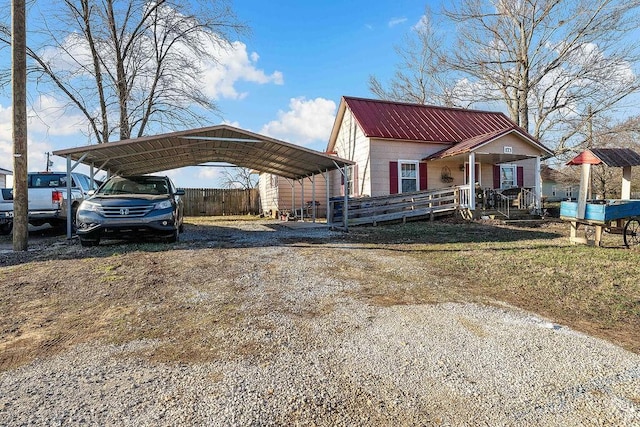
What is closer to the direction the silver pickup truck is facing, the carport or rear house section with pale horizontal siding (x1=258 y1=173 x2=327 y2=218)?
the rear house section with pale horizontal siding

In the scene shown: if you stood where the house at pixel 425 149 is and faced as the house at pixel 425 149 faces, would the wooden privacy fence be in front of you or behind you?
behind

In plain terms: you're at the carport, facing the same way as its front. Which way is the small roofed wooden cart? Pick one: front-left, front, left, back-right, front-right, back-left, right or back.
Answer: front-left

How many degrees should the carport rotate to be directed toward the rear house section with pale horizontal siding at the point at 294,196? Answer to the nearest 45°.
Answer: approximately 135° to its left

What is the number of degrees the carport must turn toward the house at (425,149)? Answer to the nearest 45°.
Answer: approximately 90° to its left

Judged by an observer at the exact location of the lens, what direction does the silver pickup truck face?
facing away from the viewer and to the right of the viewer

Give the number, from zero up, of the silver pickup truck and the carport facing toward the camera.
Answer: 1

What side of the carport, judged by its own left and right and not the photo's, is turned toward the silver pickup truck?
right

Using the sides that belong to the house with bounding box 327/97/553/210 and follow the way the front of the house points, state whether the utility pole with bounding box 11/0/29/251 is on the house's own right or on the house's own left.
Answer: on the house's own right
